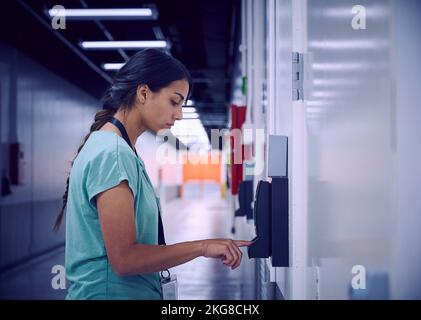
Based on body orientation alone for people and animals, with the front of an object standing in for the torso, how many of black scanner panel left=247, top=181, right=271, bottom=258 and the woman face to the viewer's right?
1

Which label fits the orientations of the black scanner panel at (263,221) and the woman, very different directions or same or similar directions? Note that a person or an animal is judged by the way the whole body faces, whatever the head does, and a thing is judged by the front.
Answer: very different directions

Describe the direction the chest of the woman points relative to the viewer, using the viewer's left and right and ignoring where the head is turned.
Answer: facing to the right of the viewer

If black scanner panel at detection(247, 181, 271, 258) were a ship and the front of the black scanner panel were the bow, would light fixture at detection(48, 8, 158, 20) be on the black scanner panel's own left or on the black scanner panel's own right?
on the black scanner panel's own right

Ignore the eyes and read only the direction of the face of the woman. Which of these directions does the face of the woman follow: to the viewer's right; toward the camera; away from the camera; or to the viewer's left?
to the viewer's right

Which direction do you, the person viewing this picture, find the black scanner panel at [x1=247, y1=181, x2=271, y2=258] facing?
facing to the left of the viewer
